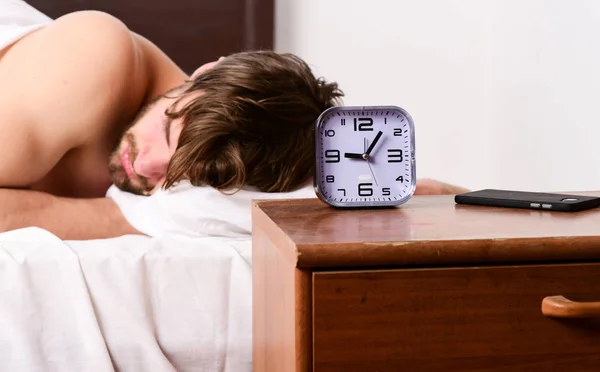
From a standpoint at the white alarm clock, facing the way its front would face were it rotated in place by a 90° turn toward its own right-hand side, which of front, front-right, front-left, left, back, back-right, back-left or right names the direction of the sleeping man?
front-right

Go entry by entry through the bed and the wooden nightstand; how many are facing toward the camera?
2

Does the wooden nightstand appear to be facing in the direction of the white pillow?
no

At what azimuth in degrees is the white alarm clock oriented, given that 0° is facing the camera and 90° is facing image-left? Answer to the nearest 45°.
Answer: approximately 0°

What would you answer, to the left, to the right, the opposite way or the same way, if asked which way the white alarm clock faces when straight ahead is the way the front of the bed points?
the same way

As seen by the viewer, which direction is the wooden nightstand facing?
toward the camera
